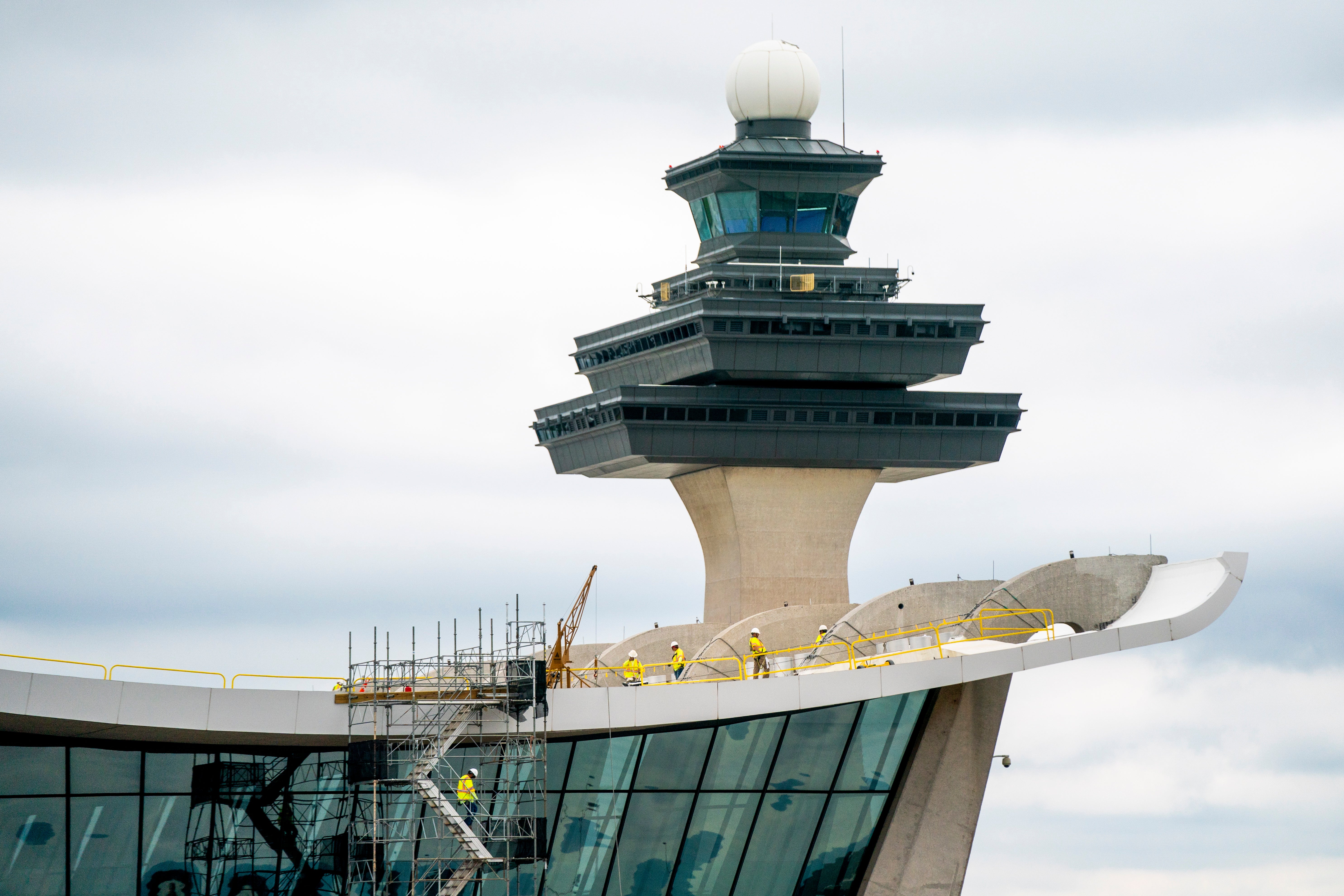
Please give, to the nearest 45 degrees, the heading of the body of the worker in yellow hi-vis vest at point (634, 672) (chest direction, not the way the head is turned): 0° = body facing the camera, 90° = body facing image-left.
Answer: approximately 0°

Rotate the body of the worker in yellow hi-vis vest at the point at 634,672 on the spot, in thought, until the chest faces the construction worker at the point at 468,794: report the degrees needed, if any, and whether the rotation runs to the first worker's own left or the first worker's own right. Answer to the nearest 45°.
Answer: approximately 45° to the first worker's own right

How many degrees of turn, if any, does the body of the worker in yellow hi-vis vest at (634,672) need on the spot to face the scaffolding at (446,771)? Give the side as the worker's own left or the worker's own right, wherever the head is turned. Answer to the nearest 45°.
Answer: approximately 45° to the worker's own right
